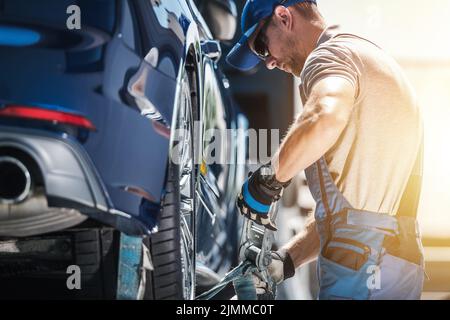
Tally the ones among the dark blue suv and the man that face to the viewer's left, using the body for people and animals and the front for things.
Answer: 1

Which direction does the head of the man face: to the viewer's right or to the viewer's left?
to the viewer's left

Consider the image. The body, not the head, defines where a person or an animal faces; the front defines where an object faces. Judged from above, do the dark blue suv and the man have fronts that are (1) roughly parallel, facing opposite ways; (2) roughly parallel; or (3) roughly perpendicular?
roughly perpendicular

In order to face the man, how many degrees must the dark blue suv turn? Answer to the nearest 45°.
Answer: approximately 90° to its right

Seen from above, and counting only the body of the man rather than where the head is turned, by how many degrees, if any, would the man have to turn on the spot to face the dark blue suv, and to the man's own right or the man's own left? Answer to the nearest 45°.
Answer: approximately 45° to the man's own left

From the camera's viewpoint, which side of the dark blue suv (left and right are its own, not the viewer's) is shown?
back

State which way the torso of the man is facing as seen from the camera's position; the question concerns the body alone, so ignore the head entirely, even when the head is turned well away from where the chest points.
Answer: to the viewer's left

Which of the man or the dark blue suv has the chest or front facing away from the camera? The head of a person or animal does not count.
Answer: the dark blue suv
